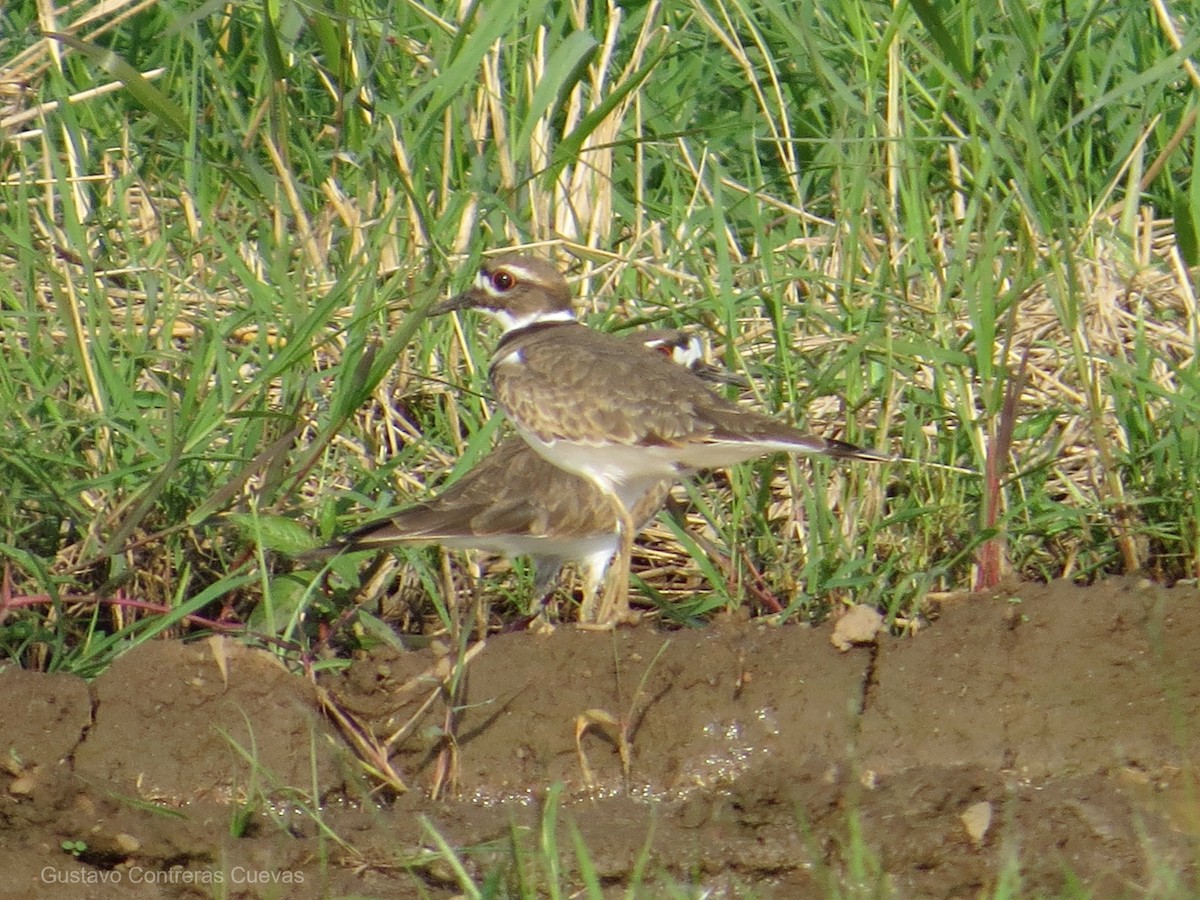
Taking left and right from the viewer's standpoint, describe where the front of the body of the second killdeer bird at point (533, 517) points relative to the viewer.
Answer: facing to the right of the viewer

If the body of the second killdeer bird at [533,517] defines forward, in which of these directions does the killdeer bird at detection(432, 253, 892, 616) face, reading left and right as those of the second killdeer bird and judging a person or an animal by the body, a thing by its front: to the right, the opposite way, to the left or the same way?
the opposite way

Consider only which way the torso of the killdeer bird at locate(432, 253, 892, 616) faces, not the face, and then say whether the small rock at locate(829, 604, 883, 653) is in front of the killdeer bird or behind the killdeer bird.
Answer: behind

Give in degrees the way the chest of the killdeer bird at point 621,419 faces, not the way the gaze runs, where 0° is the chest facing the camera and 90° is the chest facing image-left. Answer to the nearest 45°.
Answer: approximately 90°

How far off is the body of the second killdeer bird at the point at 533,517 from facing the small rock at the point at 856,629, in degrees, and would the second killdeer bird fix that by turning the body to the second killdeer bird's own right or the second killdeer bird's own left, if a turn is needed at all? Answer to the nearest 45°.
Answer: approximately 45° to the second killdeer bird's own right

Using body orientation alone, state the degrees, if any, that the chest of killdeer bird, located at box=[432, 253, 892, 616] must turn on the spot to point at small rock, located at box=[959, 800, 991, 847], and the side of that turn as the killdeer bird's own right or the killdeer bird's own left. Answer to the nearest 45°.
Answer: approximately 135° to the killdeer bird's own left
